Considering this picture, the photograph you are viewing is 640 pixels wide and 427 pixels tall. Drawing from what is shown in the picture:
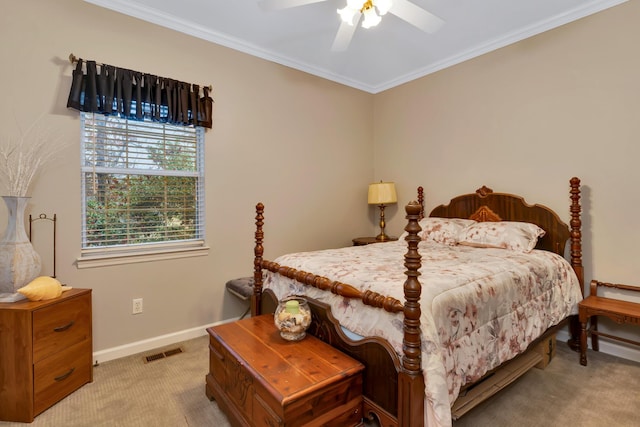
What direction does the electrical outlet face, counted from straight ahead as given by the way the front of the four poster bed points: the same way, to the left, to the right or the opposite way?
to the left

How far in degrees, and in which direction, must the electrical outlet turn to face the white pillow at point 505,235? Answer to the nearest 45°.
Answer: approximately 45° to its left

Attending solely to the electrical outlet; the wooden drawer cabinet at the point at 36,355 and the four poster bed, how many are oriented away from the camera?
0

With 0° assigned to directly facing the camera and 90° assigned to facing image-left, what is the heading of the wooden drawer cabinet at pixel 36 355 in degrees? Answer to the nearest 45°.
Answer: approximately 315°

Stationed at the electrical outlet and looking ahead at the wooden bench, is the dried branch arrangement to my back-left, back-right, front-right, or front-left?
back-right

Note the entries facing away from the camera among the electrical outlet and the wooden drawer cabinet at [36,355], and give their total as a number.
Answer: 0

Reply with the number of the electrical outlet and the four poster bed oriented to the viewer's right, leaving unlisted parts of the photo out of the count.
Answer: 0

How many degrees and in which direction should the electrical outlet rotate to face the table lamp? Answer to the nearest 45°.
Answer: approximately 90° to its left

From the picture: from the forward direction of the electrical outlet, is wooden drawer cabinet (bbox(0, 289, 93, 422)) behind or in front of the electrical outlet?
in front

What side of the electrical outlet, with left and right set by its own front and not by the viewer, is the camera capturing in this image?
front

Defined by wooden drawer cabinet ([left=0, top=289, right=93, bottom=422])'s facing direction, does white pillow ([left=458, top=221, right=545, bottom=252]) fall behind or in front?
in front

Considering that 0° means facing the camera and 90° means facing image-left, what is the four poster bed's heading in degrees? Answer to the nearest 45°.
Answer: approximately 45°
